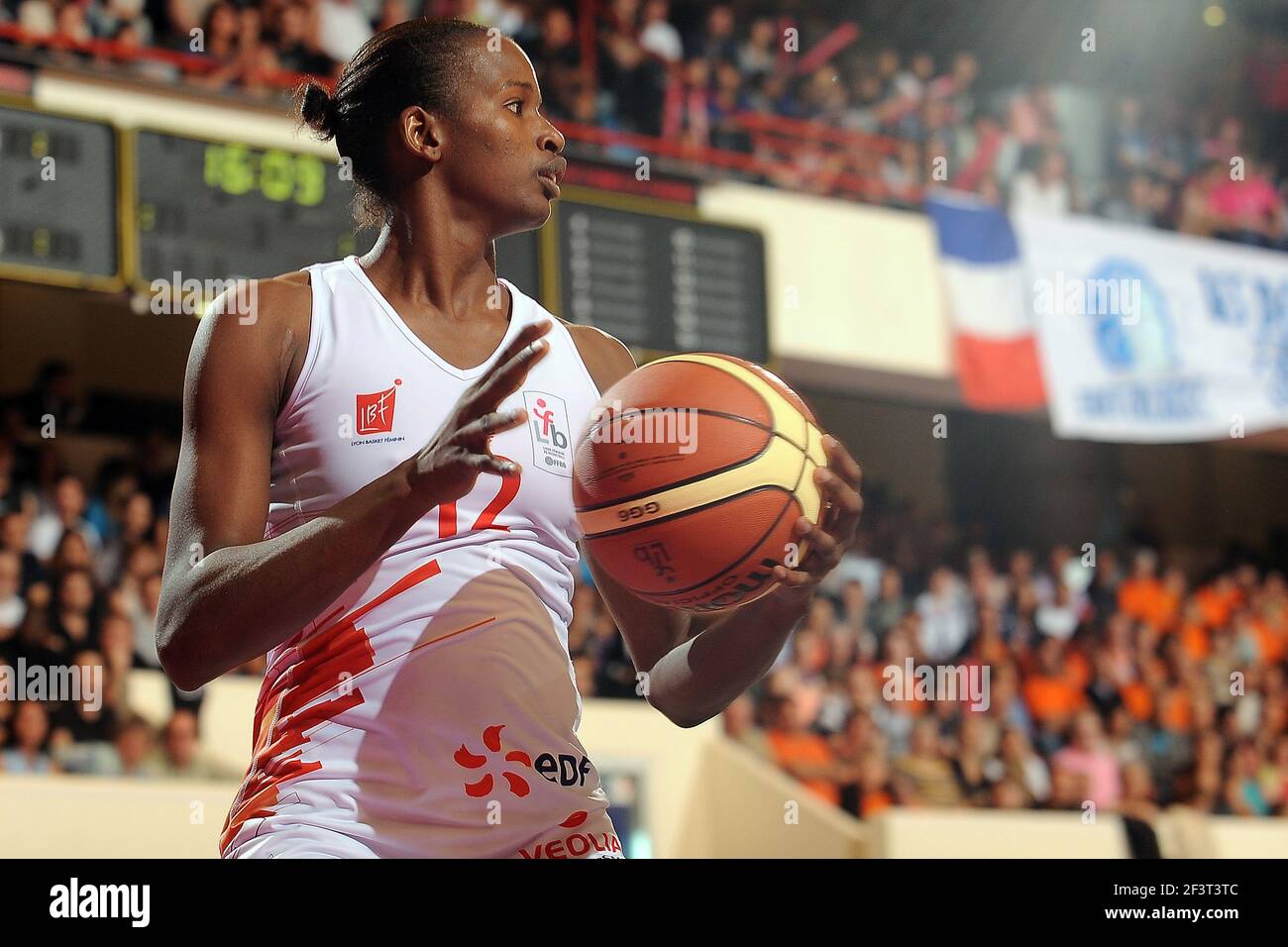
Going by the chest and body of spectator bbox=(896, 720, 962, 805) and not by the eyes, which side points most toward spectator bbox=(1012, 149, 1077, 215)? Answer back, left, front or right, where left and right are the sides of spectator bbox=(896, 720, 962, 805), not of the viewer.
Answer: back

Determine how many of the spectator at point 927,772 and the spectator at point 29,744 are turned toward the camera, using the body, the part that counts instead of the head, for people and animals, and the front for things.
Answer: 2

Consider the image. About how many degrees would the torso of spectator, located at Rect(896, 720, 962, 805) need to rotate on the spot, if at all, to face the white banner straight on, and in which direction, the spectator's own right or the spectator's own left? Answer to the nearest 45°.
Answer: approximately 135° to the spectator's own left

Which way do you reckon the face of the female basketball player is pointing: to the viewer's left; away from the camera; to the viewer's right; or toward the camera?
to the viewer's right

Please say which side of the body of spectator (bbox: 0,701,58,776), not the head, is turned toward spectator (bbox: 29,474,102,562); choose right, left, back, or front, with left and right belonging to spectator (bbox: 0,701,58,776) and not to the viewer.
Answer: back
